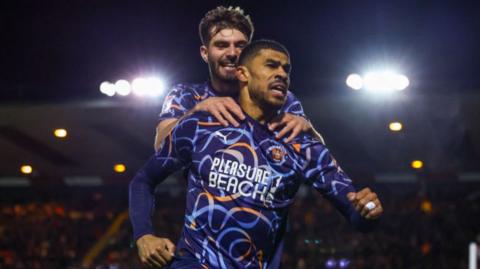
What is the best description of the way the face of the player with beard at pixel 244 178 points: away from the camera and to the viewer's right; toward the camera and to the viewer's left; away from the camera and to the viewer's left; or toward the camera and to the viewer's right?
toward the camera and to the viewer's right

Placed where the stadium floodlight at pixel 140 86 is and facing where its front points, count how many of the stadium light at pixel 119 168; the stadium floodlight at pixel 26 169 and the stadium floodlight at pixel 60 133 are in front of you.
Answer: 0

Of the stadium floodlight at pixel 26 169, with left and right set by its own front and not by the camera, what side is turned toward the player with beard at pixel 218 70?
front

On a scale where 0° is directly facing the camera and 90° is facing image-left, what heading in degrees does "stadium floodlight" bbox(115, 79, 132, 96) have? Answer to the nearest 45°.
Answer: approximately 0°

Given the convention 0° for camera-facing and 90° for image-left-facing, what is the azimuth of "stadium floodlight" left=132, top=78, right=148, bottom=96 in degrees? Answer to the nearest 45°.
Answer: approximately 0°

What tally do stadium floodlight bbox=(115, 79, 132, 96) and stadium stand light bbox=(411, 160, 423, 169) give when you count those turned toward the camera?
2

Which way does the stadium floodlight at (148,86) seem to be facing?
toward the camera

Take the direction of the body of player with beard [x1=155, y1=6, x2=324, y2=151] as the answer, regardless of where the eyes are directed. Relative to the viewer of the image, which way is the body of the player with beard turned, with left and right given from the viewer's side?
facing the viewer

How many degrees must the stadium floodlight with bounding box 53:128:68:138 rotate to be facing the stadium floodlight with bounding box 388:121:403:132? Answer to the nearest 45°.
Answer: approximately 45° to its left

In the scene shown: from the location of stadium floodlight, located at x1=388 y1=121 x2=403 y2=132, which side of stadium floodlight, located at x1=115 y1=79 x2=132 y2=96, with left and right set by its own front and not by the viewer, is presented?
left
